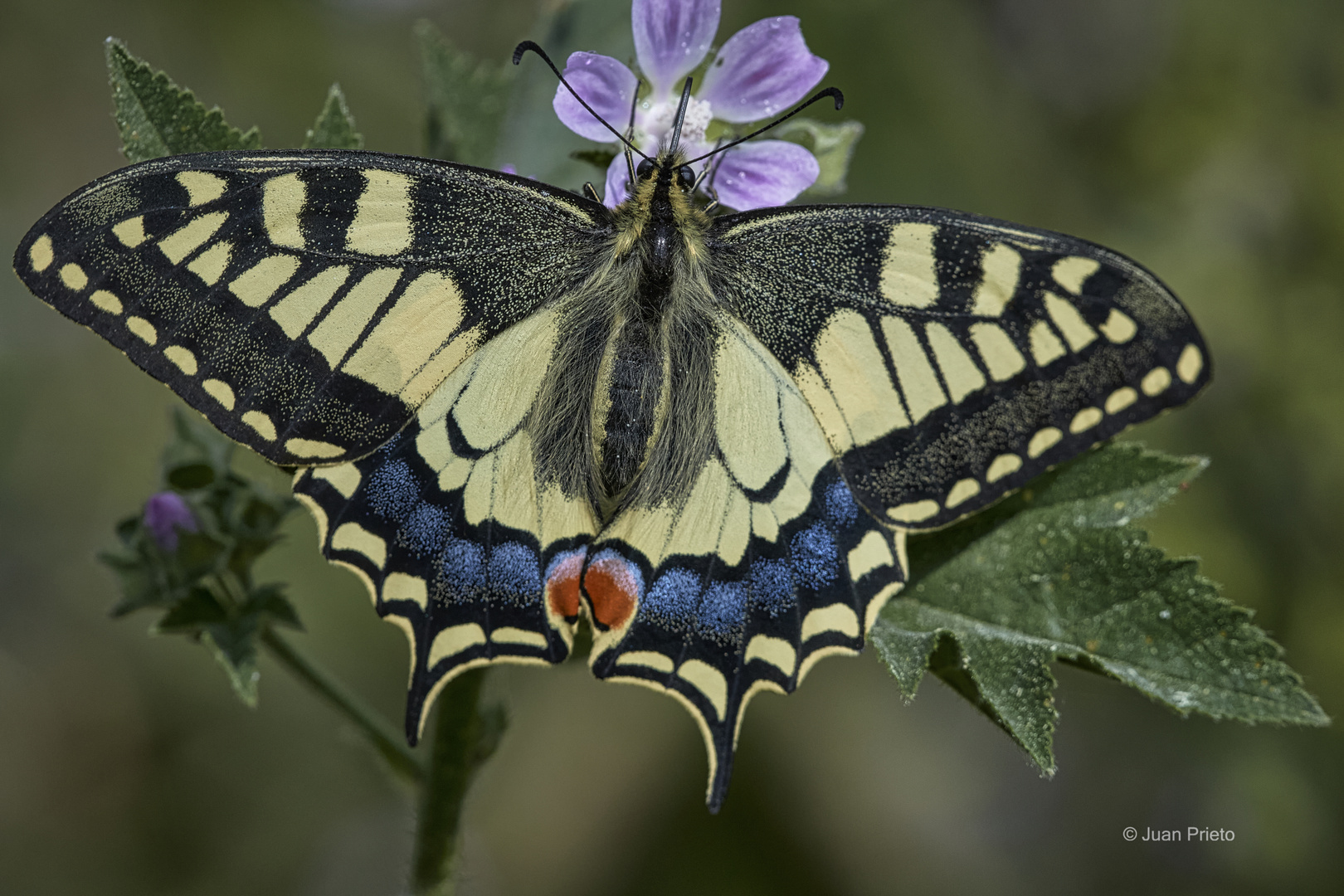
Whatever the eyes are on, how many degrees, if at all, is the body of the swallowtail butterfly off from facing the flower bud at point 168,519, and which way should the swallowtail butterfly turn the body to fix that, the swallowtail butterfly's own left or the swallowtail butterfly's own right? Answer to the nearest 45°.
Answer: approximately 45° to the swallowtail butterfly's own left

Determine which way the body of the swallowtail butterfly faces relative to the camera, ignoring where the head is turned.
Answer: away from the camera
